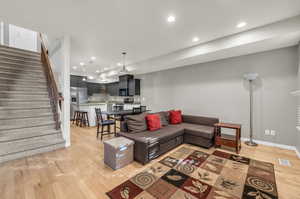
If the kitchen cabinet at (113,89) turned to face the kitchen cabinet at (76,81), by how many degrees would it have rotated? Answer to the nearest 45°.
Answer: approximately 45° to its right

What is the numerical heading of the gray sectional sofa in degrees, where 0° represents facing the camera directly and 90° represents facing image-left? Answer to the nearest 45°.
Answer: approximately 315°

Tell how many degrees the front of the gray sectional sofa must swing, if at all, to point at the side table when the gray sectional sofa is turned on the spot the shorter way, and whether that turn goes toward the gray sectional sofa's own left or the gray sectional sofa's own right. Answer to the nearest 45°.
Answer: approximately 45° to the gray sectional sofa's own left

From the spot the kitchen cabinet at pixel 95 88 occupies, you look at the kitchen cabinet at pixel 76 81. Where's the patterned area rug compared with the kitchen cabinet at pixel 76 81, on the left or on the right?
left

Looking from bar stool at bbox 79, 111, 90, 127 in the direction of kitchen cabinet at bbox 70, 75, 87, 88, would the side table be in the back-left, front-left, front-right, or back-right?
back-right

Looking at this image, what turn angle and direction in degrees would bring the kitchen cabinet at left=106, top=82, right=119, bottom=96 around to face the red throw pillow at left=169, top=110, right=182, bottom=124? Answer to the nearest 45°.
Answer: approximately 45° to its left

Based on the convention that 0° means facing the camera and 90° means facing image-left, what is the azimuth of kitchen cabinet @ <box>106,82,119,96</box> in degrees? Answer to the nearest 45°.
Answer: approximately 45°

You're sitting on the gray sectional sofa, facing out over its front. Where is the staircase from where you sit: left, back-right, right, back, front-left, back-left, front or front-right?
back-right

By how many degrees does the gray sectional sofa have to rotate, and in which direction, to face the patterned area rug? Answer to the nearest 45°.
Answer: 0° — it already faces it

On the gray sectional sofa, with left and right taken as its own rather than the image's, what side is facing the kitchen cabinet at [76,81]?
back

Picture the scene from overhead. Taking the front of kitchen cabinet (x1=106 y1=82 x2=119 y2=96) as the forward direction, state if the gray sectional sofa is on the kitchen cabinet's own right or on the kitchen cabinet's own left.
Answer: on the kitchen cabinet's own left
